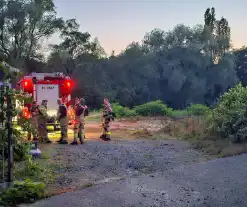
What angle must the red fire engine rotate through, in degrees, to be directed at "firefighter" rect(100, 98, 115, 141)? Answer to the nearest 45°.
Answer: approximately 135° to its right

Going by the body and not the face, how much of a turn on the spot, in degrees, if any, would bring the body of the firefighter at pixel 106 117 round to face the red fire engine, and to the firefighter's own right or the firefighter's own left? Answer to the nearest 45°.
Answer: approximately 45° to the firefighter's own right

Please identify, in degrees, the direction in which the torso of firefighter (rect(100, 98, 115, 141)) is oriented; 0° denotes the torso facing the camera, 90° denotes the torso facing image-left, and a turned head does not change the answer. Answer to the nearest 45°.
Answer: approximately 90°

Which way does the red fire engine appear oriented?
away from the camera
